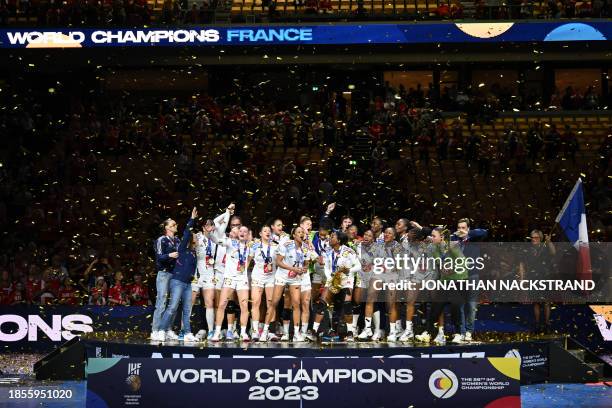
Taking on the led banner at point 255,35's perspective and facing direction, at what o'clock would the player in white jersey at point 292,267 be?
The player in white jersey is roughly at 12 o'clock from the led banner.

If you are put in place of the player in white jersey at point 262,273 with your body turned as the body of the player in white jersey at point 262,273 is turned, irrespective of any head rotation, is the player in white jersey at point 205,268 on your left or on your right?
on your right

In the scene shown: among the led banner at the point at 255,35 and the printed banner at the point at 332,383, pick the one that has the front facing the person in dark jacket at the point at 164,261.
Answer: the led banner at the point at 255,35

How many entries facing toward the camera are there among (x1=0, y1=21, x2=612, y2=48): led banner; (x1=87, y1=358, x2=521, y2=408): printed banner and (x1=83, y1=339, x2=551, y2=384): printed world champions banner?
3

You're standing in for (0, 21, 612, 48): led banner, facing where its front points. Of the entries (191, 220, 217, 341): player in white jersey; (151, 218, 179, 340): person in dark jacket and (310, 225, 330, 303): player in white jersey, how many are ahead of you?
3

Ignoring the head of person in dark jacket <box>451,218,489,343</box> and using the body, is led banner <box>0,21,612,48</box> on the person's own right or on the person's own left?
on the person's own right

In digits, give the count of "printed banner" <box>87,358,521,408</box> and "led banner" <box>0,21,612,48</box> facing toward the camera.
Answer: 2

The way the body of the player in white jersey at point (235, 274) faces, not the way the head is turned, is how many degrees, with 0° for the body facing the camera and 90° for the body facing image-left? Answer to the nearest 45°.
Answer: approximately 0°

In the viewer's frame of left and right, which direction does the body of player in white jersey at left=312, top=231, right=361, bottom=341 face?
facing the viewer and to the left of the viewer

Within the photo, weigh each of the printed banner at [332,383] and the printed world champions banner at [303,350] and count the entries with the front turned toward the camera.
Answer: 2

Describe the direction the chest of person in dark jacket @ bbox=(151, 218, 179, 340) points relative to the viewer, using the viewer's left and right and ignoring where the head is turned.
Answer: facing the viewer and to the right of the viewer

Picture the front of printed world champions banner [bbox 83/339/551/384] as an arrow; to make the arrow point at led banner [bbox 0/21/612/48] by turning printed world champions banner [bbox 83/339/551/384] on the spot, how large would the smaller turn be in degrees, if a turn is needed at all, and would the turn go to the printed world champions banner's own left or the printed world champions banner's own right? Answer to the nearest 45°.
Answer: approximately 180°
